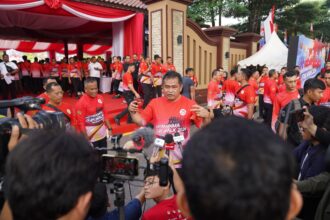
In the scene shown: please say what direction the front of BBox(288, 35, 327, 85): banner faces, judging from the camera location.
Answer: facing the viewer and to the right of the viewer

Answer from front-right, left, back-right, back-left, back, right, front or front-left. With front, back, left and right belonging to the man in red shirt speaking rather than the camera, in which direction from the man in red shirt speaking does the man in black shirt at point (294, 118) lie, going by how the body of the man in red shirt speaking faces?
left

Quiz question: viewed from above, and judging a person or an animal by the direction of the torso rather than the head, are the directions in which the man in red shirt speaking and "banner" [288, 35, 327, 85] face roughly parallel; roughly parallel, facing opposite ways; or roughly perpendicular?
roughly parallel

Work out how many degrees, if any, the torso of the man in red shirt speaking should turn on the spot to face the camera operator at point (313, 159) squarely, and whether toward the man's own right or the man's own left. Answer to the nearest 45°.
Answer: approximately 45° to the man's own left

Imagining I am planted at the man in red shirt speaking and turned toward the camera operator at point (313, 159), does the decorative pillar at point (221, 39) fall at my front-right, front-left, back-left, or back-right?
back-left

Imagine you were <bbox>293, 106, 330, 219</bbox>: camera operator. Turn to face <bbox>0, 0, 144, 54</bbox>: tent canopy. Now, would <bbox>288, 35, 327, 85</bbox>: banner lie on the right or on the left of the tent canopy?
right

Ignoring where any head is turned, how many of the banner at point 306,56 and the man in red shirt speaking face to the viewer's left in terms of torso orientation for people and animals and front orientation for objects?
0

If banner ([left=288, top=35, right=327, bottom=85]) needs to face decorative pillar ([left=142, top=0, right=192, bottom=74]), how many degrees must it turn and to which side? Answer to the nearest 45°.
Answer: approximately 90° to its right

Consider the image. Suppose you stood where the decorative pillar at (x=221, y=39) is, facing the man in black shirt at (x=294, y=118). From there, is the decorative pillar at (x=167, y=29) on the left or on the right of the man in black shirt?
right

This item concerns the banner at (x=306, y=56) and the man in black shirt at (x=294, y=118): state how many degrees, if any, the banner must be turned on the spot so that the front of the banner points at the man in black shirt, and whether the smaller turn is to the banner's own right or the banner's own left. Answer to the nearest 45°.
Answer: approximately 45° to the banner's own right

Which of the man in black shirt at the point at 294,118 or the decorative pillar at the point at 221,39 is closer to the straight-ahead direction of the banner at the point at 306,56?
the man in black shirt

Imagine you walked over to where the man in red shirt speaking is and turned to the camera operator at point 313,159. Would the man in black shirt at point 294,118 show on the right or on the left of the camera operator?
left

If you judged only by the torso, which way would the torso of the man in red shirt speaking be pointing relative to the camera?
toward the camera
